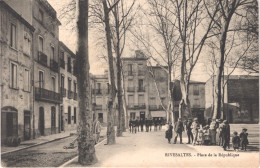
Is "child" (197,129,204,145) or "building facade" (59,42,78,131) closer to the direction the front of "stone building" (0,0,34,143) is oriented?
the child

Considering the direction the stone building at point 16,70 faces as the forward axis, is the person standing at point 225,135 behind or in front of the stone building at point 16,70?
in front

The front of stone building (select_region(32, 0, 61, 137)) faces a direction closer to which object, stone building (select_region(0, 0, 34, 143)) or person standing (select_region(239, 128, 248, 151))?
the person standing

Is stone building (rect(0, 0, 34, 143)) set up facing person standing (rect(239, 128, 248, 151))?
yes

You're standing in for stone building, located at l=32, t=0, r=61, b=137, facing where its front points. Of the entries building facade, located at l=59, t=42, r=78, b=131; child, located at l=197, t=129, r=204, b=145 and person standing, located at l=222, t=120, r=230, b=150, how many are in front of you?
2

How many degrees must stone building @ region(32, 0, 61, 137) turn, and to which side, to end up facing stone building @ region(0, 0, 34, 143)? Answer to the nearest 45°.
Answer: approximately 45° to its right

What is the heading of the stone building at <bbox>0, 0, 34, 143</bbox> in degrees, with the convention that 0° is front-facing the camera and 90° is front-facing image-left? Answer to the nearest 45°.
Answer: approximately 315°
